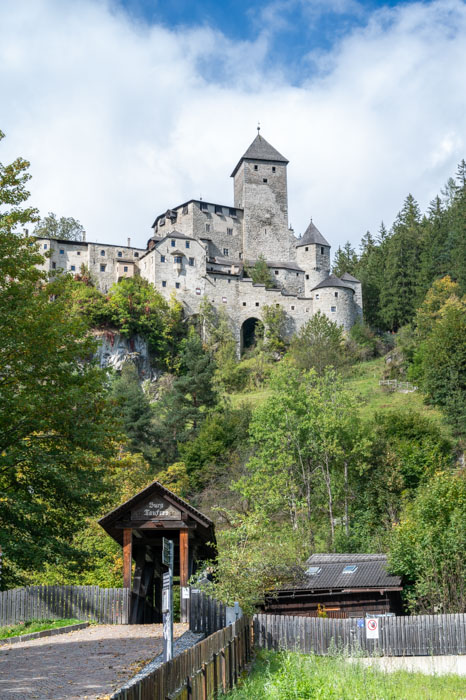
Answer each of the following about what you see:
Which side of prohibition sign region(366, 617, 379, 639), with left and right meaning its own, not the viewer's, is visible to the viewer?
front

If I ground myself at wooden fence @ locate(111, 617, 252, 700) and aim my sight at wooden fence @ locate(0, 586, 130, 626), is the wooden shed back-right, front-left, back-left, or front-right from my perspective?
front-right

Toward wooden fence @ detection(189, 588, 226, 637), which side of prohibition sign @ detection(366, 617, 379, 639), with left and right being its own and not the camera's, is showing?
right

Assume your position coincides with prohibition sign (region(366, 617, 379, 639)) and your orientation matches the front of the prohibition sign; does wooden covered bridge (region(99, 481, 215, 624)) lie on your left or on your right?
on your right

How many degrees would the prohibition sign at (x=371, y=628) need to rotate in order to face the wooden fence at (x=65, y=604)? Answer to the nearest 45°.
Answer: approximately 90° to its right

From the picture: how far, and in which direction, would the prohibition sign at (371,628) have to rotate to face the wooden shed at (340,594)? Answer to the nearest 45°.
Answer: approximately 180°

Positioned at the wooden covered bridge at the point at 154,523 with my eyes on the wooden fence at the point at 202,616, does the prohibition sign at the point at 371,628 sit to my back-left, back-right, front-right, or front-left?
front-left

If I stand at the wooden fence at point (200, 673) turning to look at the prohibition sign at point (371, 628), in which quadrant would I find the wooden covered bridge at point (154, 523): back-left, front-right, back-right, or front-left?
front-left

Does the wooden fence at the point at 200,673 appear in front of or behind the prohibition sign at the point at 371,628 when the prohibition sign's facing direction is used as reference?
in front
